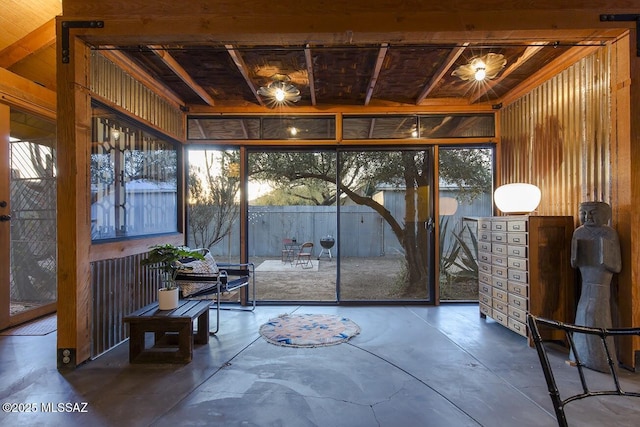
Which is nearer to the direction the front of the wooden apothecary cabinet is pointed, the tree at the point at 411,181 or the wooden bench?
the wooden bench

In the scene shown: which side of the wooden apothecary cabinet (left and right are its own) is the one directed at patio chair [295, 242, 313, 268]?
right

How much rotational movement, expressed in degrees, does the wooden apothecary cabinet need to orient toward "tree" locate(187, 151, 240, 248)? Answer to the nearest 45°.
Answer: approximately 45° to its right

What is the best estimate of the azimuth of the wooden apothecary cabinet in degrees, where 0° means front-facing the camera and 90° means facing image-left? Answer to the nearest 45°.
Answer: approximately 45°

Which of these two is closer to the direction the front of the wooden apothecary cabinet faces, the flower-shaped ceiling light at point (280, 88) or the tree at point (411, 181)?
the flower-shaped ceiling light

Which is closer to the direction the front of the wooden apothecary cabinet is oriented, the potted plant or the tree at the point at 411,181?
the potted plant

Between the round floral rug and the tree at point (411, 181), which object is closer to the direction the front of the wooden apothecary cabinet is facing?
the round floral rug

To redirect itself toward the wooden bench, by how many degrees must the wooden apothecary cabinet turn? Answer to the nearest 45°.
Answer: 0° — it already faces it

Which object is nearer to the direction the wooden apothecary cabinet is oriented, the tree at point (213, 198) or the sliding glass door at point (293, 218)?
the sliding glass door
